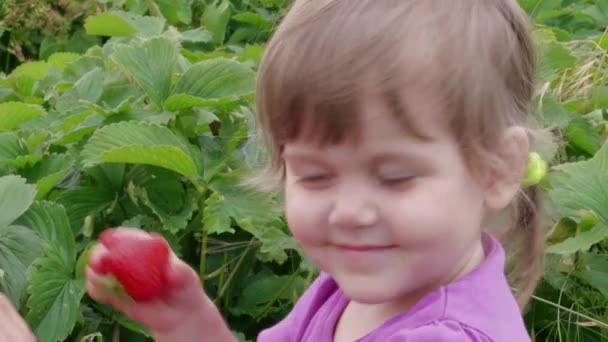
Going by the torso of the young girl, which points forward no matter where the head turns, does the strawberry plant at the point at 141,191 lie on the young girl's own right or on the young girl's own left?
on the young girl's own right

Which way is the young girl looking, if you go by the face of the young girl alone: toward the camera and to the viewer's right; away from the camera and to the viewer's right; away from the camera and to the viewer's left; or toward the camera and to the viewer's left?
toward the camera and to the viewer's left

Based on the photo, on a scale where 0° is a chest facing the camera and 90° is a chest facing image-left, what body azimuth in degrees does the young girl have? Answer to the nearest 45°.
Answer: approximately 45°
